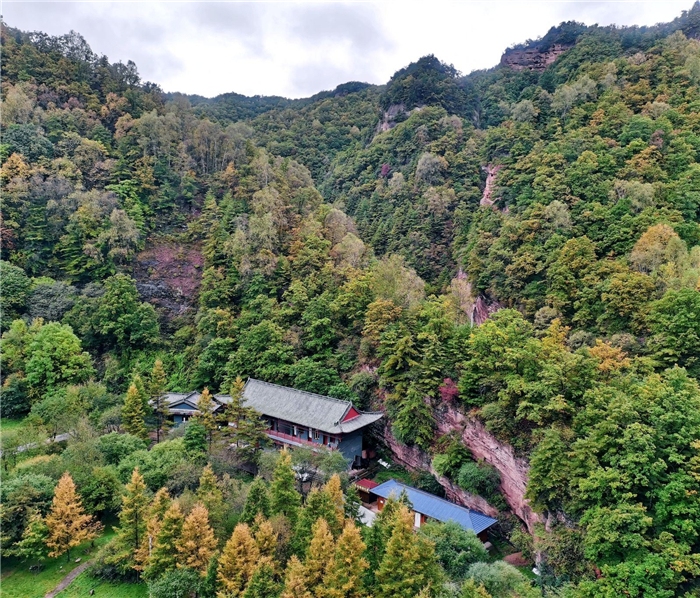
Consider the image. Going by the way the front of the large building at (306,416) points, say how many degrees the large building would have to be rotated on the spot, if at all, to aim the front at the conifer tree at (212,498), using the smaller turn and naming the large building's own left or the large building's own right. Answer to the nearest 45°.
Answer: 0° — it already faces it

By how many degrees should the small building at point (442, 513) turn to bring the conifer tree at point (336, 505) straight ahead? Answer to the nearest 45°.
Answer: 0° — it already faces it

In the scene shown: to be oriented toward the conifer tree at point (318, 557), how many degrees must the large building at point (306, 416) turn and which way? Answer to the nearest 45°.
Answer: approximately 45° to its left

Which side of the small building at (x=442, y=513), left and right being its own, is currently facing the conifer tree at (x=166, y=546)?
front

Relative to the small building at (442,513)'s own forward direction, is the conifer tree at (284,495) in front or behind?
in front

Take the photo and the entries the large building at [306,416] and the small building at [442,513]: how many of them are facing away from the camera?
0

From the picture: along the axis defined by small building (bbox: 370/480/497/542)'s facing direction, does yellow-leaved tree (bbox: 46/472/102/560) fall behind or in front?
in front

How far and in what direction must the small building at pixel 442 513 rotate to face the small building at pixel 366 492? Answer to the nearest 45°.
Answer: approximately 90° to its right

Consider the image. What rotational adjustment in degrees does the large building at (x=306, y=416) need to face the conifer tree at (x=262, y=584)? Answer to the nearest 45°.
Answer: approximately 45° to its left

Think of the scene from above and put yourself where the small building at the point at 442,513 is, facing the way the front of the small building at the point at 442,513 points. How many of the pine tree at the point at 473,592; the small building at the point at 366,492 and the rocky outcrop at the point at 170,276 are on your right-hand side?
2

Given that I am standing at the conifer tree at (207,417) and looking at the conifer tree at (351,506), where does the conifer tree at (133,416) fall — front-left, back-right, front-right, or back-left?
back-right

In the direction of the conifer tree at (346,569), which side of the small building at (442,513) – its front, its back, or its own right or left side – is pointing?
front

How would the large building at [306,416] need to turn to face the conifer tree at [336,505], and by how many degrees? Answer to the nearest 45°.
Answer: approximately 45° to its left

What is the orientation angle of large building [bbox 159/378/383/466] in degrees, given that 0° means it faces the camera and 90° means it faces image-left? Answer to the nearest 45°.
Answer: approximately 45°

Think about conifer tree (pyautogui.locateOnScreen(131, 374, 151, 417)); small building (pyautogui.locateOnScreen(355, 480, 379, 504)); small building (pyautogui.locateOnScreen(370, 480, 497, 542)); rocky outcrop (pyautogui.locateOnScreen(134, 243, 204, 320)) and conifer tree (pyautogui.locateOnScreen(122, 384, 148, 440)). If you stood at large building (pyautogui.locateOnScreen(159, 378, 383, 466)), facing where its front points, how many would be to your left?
2

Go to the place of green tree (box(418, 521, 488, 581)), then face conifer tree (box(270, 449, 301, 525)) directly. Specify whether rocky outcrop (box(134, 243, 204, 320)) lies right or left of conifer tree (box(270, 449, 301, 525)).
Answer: right

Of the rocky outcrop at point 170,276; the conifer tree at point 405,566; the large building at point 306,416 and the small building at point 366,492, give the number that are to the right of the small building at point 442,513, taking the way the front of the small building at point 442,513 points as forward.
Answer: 3

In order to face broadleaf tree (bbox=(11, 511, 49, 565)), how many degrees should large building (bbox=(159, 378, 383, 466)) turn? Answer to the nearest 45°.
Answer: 0° — it already faces it
